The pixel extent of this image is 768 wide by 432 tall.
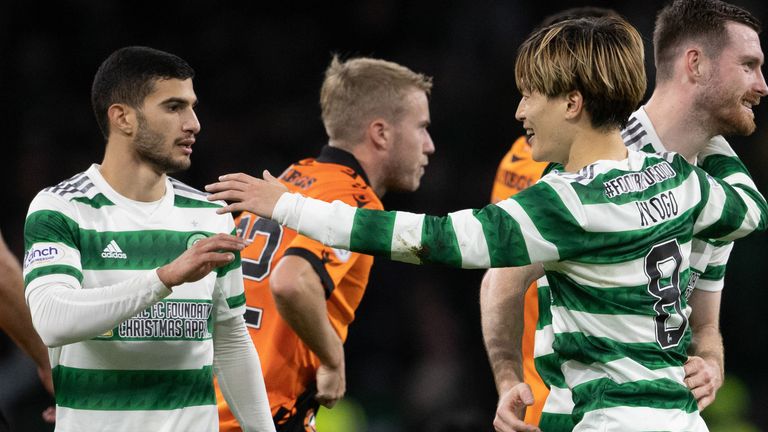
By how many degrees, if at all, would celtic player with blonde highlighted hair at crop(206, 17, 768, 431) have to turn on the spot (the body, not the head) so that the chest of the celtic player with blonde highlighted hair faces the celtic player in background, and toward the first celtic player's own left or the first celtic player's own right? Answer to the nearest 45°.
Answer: approximately 90° to the first celtic player's own right

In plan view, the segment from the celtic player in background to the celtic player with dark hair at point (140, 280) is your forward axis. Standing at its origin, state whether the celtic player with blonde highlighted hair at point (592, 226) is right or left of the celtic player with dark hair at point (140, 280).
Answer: left

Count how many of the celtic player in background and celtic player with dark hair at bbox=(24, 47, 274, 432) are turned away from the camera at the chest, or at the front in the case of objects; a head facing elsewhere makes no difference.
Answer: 0

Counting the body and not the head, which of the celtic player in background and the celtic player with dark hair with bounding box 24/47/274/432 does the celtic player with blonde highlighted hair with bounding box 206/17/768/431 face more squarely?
the celtic player with dark hair

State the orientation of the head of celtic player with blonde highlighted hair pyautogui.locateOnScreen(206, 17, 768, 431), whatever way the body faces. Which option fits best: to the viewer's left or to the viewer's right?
to the viewer's left

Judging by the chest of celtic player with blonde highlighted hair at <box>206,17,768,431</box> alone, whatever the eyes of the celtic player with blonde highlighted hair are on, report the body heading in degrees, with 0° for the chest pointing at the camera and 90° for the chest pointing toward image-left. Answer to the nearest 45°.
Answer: approximately 135°

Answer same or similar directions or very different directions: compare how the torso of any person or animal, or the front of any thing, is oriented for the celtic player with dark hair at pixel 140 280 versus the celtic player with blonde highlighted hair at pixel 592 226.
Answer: very different directions

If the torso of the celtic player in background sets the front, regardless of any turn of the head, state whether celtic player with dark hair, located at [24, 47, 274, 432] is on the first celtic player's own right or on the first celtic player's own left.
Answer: on the first celtic player's own right

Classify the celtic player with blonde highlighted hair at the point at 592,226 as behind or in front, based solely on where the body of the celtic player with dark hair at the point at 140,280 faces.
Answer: in front

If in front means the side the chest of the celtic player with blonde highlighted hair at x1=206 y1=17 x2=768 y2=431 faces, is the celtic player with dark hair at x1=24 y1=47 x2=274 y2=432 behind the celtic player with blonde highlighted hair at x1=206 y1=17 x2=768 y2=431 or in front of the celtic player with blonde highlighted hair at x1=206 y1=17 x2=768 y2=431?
in front
